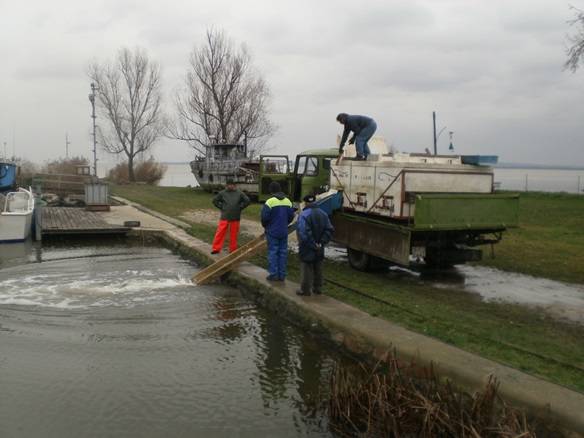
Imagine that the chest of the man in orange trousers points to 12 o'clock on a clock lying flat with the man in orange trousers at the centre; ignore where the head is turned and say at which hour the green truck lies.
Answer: The green truck is roughly at 10 o'clock from the man in orange trousers.

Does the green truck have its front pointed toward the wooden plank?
no

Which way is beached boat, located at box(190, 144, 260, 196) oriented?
to the viewer's left

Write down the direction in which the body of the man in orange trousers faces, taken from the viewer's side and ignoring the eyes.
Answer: toward the camera

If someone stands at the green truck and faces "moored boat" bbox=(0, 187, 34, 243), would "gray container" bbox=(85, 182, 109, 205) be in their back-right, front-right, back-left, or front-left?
front-right

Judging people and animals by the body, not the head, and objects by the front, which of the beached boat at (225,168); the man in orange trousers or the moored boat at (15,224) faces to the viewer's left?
the beached boat at (225,168)

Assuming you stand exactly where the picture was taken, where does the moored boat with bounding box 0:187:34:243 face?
facing away from the viewer

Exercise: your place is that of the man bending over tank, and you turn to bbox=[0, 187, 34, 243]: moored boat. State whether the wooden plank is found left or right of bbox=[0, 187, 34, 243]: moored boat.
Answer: left

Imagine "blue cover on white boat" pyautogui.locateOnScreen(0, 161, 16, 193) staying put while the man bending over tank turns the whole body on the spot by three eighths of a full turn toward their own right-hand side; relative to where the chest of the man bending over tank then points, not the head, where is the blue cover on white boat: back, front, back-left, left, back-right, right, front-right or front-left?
left

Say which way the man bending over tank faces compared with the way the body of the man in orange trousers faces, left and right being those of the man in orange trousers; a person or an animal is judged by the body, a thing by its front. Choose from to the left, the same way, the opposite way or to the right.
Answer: to the right

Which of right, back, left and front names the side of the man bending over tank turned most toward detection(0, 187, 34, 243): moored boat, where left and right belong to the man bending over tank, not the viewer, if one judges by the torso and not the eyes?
front

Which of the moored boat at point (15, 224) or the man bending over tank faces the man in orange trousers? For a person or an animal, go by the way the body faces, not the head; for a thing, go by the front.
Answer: the man bending over tank

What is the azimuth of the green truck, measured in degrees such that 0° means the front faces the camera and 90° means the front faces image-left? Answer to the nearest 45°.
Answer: approximately 135°

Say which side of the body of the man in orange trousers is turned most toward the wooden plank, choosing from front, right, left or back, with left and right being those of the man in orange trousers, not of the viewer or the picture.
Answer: front

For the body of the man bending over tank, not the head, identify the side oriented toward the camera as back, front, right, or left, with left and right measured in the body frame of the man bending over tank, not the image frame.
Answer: left

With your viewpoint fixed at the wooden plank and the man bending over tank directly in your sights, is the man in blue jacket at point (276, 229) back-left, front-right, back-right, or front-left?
front-right

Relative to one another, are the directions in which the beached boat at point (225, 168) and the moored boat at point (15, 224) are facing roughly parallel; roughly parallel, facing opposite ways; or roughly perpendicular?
roughly perpendicular
